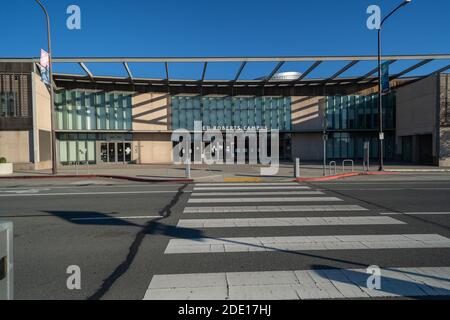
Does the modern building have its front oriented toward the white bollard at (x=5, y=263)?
yes

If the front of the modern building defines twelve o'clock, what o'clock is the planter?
The planter is roughly at 2 o'clock from the modern building.

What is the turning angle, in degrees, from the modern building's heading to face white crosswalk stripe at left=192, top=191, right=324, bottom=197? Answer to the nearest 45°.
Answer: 0° — it already faces it

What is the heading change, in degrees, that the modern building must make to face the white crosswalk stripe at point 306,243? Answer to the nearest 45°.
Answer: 0° — it already faces it

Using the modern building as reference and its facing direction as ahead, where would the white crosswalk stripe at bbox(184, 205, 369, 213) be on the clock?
The white crosswalk stripe is roughly at 12 o'clock from the modern building.

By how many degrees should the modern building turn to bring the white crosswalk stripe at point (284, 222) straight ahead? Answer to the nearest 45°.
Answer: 0° — it already faces it

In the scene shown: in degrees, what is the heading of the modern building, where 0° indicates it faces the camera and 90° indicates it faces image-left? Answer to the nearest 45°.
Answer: approximately 0°

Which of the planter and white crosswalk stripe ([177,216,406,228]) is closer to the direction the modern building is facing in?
the white crosswalk stripe

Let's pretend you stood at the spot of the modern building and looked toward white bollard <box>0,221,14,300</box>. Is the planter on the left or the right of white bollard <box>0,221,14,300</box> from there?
right
